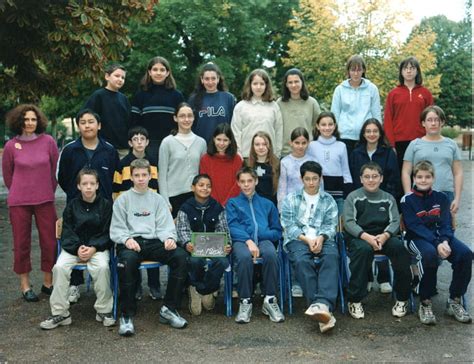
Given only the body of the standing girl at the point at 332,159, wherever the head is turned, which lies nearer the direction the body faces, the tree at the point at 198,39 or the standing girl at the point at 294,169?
the standing girl

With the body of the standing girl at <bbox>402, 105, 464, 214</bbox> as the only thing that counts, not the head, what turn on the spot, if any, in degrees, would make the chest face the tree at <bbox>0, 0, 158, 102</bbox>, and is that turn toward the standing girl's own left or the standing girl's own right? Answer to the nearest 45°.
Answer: approximately 90° to the standing girl's own right

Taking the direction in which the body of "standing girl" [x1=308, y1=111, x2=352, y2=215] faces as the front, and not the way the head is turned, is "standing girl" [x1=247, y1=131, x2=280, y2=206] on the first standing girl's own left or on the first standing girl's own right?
on the first standing girl's own right

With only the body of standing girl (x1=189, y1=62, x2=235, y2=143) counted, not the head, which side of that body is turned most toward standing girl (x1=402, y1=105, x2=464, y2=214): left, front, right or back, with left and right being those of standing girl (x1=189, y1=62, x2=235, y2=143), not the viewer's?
left

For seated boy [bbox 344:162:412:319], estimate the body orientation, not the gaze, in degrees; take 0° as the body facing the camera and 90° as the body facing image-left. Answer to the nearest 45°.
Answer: approximately 0°

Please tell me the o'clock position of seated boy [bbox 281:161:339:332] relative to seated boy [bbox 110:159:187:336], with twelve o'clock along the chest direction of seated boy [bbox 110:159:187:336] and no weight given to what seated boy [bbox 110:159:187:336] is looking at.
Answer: seated boy [bbox 281:161:339:332] is roughly at 9 o'clock from seated boy [bbox 110:159:187:336].

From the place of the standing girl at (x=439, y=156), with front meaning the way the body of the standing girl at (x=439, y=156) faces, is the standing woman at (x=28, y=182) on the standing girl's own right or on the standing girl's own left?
on the standing girl's own right

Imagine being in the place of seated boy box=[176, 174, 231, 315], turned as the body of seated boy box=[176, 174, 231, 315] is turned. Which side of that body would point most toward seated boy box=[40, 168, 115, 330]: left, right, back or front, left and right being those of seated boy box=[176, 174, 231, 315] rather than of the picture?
right
